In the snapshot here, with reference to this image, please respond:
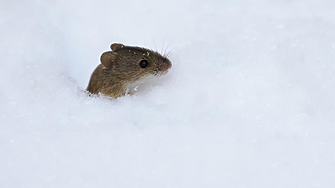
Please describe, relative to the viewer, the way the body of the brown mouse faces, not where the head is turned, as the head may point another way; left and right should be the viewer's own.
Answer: facing to the right of the viewer
